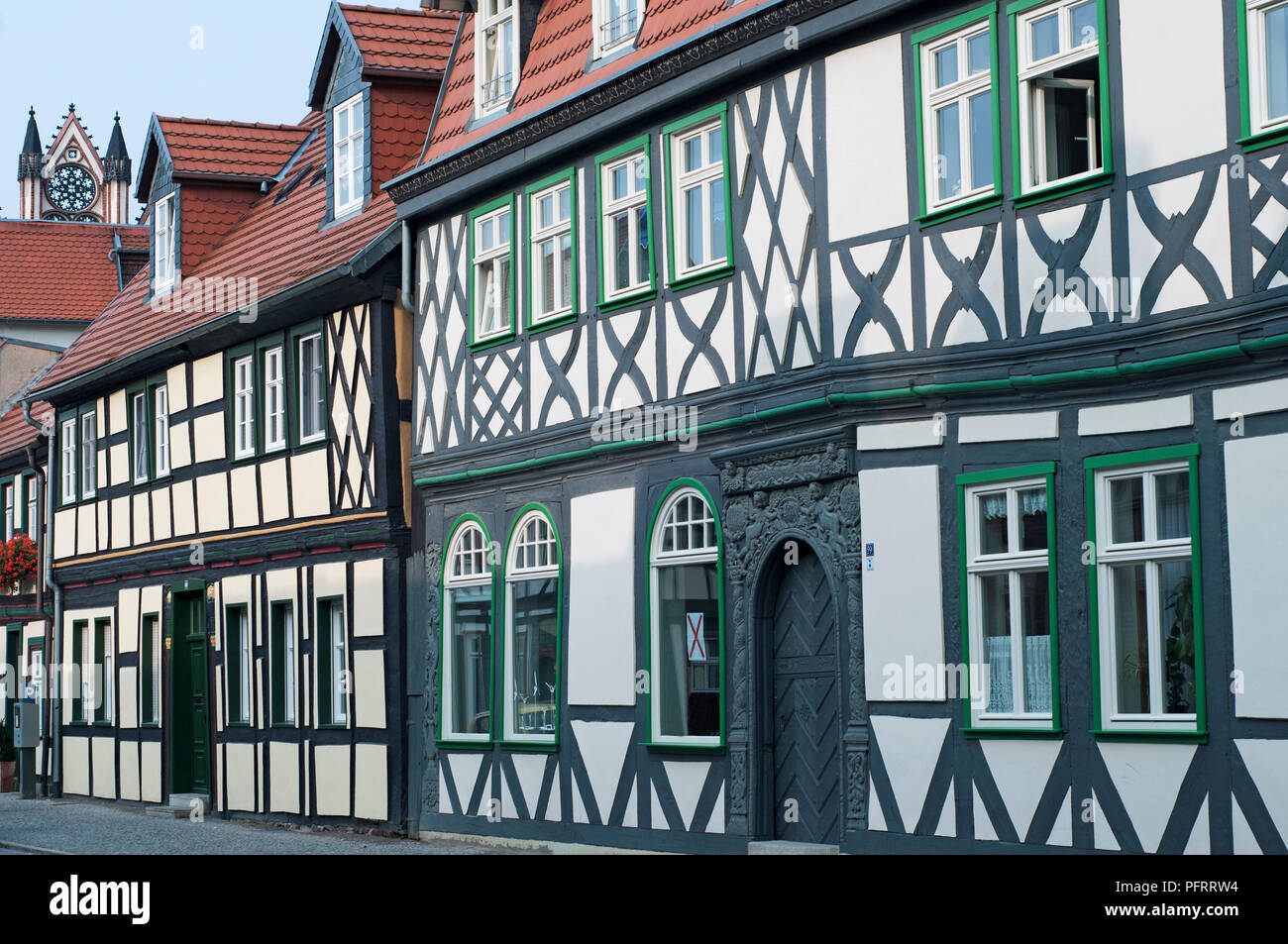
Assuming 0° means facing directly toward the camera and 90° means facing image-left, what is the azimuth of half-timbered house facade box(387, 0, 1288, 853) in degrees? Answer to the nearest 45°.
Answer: approximately 45°
